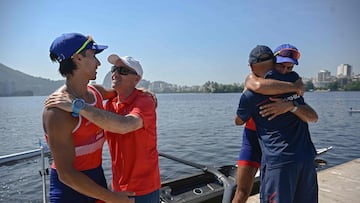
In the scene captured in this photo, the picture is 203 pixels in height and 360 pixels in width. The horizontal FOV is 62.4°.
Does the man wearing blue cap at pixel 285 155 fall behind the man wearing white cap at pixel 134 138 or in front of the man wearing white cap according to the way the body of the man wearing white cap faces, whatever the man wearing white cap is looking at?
behind

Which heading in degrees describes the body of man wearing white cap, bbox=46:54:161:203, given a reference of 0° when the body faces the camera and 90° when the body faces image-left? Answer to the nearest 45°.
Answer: approximately 45°

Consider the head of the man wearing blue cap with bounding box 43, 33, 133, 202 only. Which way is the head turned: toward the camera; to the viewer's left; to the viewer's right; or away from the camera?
to the viewer's right

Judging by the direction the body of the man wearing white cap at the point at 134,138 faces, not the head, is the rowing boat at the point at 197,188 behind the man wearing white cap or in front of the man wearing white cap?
behind
